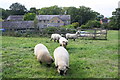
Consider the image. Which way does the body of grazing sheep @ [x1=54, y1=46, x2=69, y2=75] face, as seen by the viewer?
toward the camera
